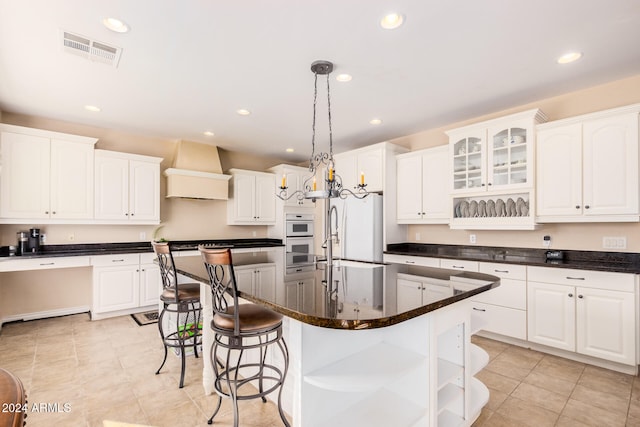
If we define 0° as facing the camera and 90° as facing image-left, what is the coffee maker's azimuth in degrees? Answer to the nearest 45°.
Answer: approximately 0°

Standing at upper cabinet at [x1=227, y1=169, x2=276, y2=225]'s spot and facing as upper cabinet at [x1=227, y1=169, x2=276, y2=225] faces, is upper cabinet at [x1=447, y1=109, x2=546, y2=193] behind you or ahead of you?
ahead

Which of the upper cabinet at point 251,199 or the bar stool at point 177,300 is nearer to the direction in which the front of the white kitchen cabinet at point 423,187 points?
the bar stool

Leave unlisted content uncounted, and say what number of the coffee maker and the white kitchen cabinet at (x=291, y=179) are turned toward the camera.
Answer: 2

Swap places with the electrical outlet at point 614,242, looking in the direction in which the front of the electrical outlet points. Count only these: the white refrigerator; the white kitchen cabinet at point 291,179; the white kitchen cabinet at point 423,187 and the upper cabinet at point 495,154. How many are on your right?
4

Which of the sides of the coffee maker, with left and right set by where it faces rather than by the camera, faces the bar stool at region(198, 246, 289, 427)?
front

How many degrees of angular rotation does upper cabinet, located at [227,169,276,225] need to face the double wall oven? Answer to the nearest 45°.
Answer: approximately 45° to its left

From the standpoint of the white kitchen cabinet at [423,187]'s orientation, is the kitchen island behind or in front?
in front

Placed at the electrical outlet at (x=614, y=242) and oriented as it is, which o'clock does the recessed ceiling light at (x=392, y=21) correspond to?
The recessed ceiling light is roughly at 1 o'clock from the electrical outlet.

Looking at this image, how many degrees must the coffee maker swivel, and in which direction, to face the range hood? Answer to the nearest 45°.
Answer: approximately 90° to its left

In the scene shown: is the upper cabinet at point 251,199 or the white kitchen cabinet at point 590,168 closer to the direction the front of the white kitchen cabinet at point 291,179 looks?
the white kitchen cabinet

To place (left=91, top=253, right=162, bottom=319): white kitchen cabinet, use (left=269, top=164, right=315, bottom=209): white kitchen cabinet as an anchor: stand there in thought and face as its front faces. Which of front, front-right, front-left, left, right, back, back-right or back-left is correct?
front-right

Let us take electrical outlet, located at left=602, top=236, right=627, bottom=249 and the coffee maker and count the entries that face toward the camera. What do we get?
2

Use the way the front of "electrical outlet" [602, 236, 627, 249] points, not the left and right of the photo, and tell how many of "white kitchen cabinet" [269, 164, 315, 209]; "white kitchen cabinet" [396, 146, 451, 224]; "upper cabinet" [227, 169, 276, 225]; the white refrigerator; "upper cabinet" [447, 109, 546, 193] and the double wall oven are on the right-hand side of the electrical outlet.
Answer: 6

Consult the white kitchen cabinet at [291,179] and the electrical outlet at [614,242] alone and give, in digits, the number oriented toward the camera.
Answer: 2
